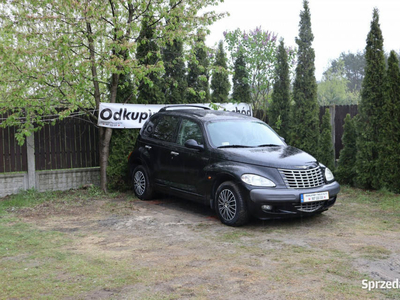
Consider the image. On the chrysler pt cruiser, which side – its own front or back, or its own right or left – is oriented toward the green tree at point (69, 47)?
back

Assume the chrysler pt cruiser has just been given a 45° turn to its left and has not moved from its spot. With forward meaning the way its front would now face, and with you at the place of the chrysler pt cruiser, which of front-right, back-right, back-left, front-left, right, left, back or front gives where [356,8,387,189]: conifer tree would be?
front-left

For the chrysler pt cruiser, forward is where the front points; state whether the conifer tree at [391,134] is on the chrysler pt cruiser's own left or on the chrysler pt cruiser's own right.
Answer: on the chrysler pt cruiser's own left

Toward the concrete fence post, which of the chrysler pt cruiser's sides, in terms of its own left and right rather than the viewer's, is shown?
back

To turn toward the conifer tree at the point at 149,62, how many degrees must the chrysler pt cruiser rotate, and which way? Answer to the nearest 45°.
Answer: approximately 180°

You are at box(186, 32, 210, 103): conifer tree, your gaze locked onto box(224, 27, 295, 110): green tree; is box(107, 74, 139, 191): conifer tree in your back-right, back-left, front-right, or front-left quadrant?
back-right

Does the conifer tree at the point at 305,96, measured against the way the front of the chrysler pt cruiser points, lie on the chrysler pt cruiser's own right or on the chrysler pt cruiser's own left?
on the chrysler pt cruiser's own left

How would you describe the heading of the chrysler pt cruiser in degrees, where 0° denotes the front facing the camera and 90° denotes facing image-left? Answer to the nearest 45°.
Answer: approximately 315°

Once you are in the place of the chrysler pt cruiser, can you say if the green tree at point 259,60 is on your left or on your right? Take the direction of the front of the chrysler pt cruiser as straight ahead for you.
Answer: on your left
